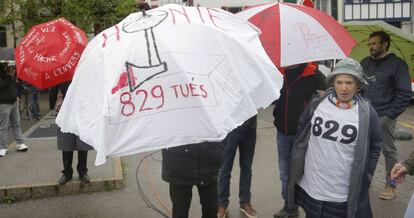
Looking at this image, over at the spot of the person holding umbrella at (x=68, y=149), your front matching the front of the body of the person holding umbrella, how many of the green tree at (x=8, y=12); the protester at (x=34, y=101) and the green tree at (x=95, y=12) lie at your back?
3

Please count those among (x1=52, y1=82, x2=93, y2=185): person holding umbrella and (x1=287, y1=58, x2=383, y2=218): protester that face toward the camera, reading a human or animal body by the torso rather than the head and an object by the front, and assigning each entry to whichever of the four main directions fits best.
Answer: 2

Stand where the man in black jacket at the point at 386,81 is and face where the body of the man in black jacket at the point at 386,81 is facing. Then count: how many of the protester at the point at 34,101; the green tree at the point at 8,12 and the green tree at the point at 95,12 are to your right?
3

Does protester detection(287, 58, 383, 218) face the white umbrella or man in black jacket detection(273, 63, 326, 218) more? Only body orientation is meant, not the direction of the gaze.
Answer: the white umbrella

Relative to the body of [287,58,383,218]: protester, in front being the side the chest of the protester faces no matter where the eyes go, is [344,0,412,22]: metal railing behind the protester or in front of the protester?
behind

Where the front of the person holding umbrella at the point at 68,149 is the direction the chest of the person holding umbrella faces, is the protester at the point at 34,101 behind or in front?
behind

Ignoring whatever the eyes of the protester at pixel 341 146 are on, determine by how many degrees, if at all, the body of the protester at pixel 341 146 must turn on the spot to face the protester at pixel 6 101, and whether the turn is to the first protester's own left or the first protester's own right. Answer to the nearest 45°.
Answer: approximately 135° to the first protester's own right

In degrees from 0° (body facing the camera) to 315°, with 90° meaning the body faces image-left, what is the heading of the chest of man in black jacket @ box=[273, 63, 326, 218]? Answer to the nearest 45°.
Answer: approximately 45°
